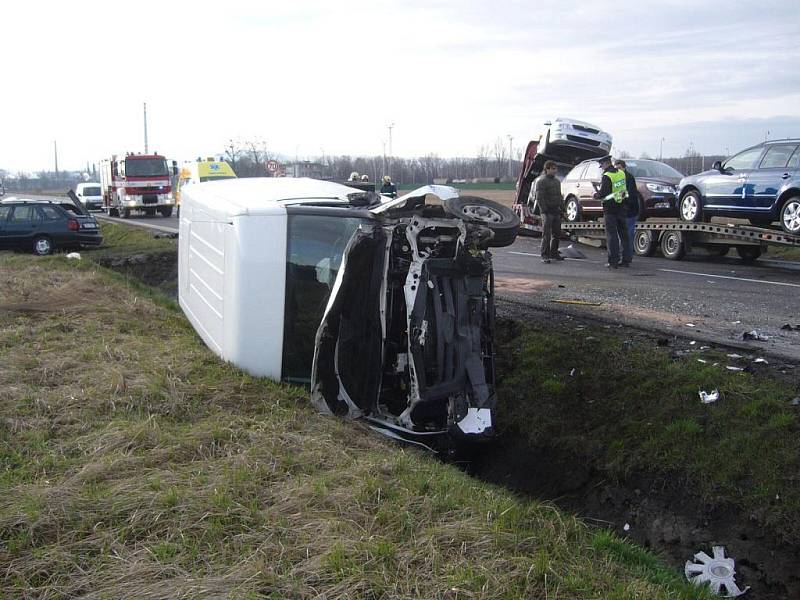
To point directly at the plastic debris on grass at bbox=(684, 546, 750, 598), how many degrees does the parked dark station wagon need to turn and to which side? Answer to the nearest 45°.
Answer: approximately 135° to its left

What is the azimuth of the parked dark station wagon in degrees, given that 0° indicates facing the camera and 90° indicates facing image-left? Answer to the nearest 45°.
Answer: approximately 135°

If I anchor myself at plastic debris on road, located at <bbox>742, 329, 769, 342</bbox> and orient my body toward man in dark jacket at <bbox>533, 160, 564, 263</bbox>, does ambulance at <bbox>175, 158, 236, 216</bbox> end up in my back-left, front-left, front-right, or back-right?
front-left

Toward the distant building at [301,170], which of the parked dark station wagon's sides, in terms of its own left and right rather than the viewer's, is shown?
right

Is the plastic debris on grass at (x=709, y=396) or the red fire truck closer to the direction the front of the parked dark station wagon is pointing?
the red fire truck

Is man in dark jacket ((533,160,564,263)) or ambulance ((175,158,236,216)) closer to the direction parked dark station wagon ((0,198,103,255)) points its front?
the ambulance

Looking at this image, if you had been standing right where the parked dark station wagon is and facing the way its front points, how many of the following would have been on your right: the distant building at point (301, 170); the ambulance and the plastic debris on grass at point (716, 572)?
2

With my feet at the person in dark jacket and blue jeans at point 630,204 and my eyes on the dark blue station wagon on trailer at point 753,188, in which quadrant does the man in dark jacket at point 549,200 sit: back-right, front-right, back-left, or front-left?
back-left

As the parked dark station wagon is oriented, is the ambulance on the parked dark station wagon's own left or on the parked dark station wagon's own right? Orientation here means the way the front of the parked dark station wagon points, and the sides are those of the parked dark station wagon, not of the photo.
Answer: on the parked dark station wagon's own right

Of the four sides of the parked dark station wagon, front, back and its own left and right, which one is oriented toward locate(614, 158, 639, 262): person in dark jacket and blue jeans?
back

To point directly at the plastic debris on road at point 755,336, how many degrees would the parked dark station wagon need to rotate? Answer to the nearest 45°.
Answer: approximately 135° to its left

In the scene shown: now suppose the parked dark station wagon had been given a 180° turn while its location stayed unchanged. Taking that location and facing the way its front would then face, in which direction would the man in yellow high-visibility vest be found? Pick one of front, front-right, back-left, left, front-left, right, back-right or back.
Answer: front

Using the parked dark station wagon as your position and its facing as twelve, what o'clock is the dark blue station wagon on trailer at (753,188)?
The dark blue station wagon on trailer is roughly at 6 o'clock from the parked dark station wagon.

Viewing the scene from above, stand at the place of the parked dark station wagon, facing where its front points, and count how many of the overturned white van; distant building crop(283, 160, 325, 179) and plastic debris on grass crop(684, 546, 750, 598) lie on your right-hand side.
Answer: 1
